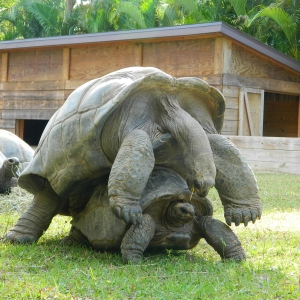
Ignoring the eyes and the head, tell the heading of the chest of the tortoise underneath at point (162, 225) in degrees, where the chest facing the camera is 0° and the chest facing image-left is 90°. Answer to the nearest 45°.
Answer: approximately 315°

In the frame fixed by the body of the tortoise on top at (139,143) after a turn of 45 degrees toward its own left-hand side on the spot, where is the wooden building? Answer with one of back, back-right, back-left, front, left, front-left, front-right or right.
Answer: left

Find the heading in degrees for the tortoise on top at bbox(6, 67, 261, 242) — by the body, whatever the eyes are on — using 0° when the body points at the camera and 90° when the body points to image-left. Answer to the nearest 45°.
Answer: approximately 315°

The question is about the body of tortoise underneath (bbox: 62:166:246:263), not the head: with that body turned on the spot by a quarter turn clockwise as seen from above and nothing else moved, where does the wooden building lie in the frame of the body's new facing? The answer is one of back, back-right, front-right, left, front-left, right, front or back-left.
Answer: back-right
